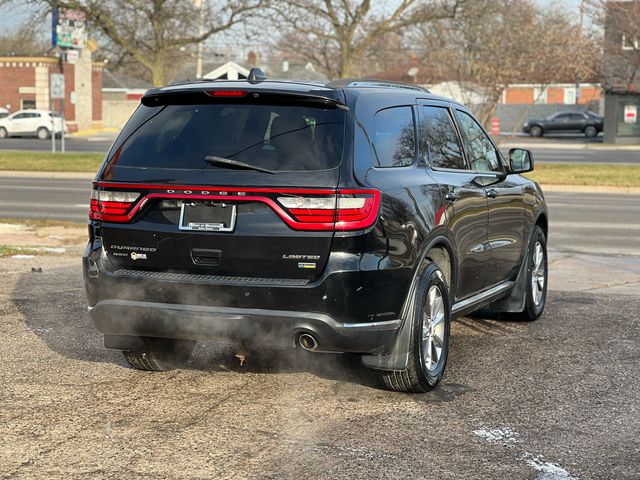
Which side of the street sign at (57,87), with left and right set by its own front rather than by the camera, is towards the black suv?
front

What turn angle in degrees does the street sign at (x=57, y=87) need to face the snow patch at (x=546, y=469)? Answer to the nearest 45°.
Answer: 0° — it already faces it

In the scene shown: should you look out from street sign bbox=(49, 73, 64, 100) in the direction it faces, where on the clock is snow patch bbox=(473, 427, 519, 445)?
The snow patch is roughly at 12 o'clock from the street sign.

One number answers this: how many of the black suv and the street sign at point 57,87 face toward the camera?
1

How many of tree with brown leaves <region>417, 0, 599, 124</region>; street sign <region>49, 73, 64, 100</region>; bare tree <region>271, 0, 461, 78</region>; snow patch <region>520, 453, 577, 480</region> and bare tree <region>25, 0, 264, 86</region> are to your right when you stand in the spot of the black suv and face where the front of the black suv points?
1

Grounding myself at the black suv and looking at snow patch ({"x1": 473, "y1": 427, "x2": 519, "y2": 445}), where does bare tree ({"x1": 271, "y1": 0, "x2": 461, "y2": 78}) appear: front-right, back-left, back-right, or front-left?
back-left

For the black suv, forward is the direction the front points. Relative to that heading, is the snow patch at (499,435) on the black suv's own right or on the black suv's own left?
on the black suv's own right

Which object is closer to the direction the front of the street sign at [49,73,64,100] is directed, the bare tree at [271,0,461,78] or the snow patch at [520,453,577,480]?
the snow patch

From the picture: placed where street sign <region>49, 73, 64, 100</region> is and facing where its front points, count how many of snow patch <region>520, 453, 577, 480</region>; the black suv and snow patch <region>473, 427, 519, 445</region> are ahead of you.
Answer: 3

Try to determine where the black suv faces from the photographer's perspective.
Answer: facing away from the viewer and to the right of the viewer

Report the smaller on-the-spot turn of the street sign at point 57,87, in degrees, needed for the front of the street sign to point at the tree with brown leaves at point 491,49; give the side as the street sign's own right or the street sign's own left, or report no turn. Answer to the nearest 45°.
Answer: approximately 90° to the street sign's own left

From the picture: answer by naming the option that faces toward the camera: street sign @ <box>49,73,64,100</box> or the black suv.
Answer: the street sign

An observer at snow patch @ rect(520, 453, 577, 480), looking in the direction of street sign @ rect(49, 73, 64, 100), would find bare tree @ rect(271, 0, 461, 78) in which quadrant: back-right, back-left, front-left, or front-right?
front-right
